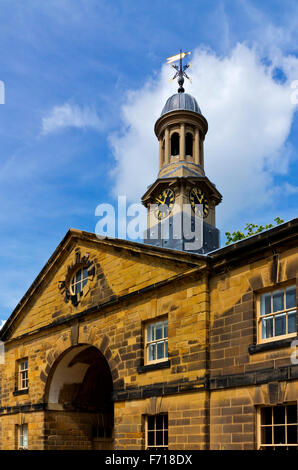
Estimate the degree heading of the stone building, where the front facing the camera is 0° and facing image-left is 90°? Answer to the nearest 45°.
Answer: approximately 45°
